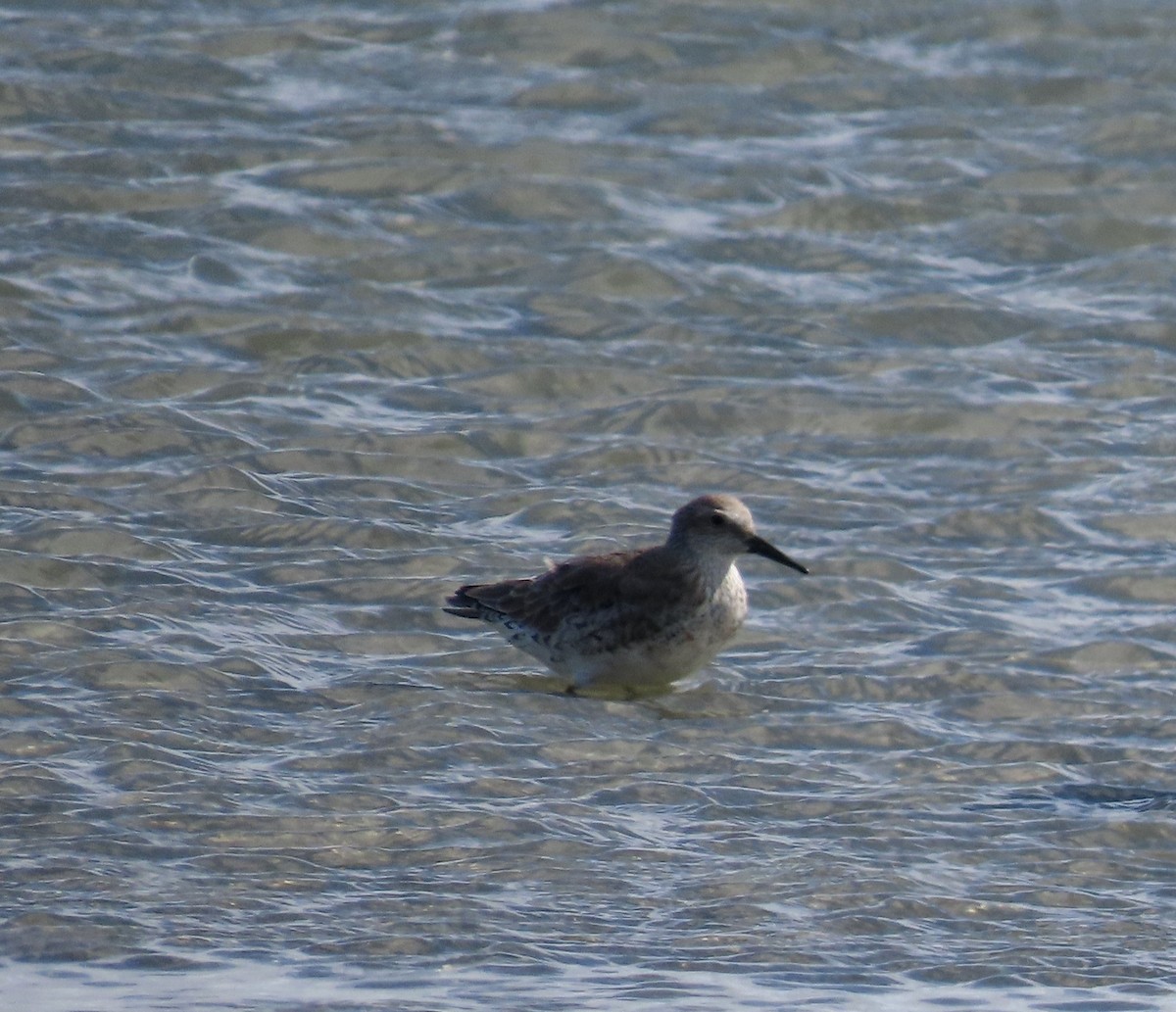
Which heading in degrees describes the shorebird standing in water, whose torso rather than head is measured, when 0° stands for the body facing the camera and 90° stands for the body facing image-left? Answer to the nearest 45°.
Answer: approximately 270°
